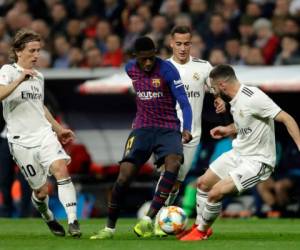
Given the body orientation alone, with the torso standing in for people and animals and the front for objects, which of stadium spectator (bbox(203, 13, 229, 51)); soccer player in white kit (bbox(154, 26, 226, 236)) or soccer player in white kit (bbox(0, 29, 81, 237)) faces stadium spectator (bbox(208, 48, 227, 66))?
stadium spectator (bbox(203, 13, 229, 51))

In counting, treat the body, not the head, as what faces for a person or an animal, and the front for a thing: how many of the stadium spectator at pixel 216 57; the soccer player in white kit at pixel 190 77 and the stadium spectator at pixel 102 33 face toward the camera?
3

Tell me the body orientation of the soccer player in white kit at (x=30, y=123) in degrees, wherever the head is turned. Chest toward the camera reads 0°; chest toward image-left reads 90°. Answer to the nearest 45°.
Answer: approximately 315°

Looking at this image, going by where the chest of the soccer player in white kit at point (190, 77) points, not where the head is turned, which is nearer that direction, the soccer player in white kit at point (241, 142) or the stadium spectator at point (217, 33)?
the soccer player in white kit

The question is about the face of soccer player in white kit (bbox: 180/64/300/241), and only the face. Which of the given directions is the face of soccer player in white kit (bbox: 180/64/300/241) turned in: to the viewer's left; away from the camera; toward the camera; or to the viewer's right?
to the viewer's left

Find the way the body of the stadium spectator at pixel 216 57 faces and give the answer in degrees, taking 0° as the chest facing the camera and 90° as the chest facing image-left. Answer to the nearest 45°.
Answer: approximately 0°

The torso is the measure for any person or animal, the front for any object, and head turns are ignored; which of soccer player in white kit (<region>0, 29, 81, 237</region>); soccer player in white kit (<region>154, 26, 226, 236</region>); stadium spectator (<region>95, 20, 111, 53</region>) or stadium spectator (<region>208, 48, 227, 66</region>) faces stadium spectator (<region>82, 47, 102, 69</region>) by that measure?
stadium spectator (<region>95, 20, 111, 53</region>)

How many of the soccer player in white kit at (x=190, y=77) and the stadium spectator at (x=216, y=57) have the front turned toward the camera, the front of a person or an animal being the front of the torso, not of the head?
2

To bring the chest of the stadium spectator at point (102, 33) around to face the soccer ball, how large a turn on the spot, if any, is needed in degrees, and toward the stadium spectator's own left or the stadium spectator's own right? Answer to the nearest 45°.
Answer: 0° — they already face it

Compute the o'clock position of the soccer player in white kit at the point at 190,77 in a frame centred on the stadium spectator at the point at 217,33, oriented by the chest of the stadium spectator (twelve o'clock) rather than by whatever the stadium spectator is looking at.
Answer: The soccer player in white kit is roughly at 12 o'clock from the stadium spectator.

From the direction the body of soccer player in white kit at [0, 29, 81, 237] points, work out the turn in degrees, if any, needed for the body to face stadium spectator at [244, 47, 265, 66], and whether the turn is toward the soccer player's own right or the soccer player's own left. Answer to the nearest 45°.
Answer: approximately 90° to the soccer player's own left
